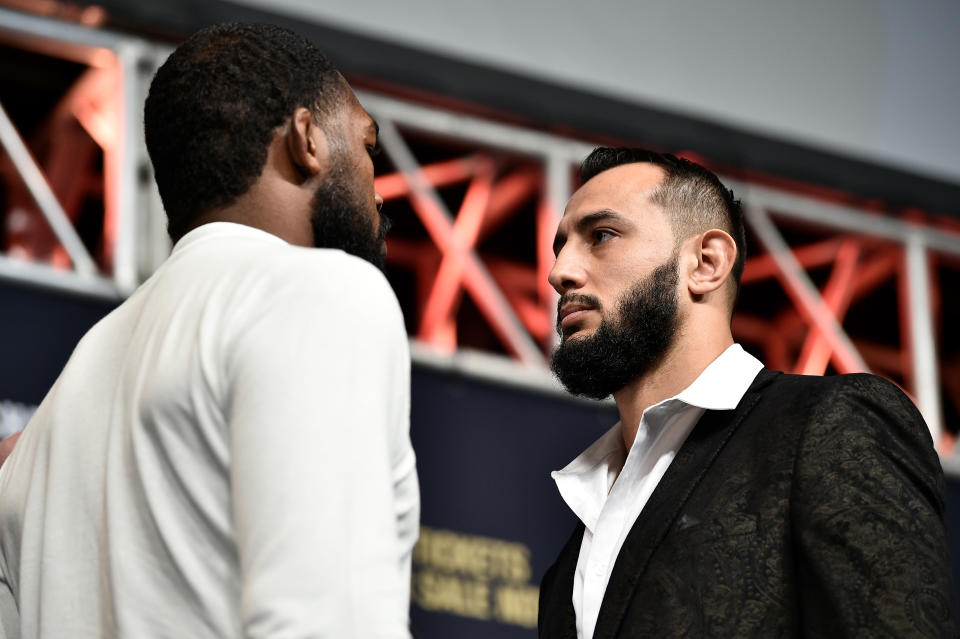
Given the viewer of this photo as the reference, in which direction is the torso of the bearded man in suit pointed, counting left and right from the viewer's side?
facing the viewer and to the left of the viewer

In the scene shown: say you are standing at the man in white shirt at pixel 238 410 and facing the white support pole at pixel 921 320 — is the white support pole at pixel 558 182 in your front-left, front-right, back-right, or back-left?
front-left

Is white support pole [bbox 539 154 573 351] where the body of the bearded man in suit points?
no

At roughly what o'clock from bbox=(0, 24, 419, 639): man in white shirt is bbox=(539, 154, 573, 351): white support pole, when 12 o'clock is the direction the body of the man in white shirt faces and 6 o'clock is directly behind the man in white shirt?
The white support pole is roughly at 11 o'clock from the man in white shirt.

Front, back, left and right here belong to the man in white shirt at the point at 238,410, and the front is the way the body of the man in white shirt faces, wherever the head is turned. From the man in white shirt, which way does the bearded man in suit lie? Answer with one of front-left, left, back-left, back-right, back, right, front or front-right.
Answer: front

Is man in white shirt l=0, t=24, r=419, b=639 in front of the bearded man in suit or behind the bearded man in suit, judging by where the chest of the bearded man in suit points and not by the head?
in front

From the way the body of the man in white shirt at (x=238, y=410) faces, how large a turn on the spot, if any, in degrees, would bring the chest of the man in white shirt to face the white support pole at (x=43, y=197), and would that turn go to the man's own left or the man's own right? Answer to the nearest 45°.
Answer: approximately 45° to the man's own left

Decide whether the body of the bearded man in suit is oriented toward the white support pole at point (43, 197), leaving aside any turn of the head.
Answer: no

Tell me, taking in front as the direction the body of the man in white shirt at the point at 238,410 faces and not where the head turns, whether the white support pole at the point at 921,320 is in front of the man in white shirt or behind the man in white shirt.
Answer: in front

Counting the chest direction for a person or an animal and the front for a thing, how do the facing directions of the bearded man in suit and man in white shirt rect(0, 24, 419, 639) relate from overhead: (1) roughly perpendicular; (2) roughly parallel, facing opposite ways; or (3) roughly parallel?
roughly parallel, facing opposite ways

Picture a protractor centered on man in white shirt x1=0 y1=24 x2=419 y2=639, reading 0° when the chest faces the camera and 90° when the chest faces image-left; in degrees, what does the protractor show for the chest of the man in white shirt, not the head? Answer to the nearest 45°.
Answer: approximately 225°

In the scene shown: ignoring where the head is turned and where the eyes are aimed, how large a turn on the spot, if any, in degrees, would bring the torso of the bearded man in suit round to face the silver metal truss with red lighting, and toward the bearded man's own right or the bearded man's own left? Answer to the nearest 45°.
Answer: approximately 135° to the bearded man's own right

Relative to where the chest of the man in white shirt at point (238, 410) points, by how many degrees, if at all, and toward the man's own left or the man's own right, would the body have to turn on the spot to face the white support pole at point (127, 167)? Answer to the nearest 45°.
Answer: approximately 45° to the man's own left

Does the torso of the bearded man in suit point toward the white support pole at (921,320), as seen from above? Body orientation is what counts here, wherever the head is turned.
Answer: no
